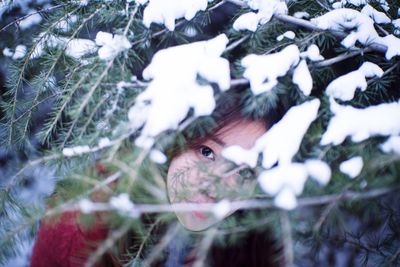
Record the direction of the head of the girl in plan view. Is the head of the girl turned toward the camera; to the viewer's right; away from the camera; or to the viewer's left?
toward the camera

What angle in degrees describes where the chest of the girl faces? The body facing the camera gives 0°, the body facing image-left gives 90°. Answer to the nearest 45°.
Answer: approximately 0°
